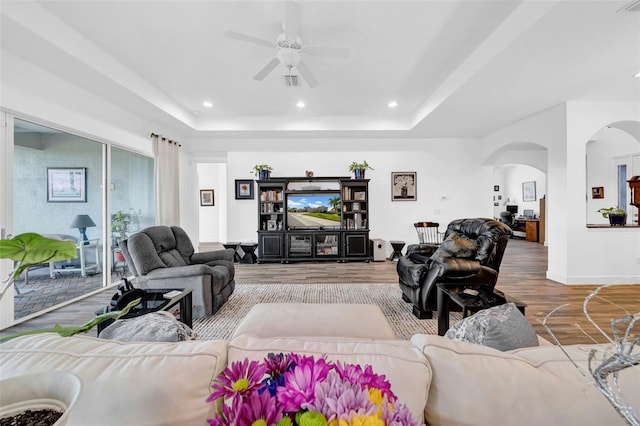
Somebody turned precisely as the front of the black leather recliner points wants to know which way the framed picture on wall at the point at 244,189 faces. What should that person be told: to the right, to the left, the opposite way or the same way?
to the left

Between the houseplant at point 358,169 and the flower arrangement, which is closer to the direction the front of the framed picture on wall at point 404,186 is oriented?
the flower arrangement

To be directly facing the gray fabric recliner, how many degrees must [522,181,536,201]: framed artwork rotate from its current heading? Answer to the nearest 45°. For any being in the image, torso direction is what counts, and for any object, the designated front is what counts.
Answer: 0° — it already faces it

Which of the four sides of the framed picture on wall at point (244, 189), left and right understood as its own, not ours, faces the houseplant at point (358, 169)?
left

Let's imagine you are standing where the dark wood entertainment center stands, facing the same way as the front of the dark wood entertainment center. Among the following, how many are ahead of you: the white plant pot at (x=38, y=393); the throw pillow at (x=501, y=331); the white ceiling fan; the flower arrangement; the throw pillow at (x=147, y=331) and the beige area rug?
6

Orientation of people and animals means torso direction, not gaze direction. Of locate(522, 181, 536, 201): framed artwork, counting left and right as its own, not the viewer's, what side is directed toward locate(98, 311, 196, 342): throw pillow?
front

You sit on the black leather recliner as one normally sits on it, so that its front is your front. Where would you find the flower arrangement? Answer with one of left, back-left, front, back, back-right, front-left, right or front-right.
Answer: front-left

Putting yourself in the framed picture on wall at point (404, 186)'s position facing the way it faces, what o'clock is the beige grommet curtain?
The beige grommet curtain is roughly at 2 o'clock from the framed picture on wall.

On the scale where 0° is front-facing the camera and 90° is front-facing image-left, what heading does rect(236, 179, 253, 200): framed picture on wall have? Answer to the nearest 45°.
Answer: approximately 0°

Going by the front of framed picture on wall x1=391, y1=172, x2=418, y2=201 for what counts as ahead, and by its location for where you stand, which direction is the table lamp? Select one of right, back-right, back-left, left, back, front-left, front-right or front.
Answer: front-right

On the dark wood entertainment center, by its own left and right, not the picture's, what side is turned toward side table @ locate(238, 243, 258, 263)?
right

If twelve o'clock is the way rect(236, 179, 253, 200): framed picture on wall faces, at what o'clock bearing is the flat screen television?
The flat screen television is roughly at 10 o'clock from the framed picture on wall.

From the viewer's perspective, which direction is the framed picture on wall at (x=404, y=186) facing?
toward the camera

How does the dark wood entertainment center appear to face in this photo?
toward the camera

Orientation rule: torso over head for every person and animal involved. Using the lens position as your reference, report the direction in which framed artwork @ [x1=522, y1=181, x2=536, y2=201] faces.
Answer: facing the viewer

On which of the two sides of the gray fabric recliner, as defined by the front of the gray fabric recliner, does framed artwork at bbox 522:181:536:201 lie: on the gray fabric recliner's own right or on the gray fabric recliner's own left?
on the gray fabric recliner's own left

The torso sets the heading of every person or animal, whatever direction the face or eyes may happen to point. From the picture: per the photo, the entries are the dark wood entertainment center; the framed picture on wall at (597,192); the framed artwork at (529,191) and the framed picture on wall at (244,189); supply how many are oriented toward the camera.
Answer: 4
